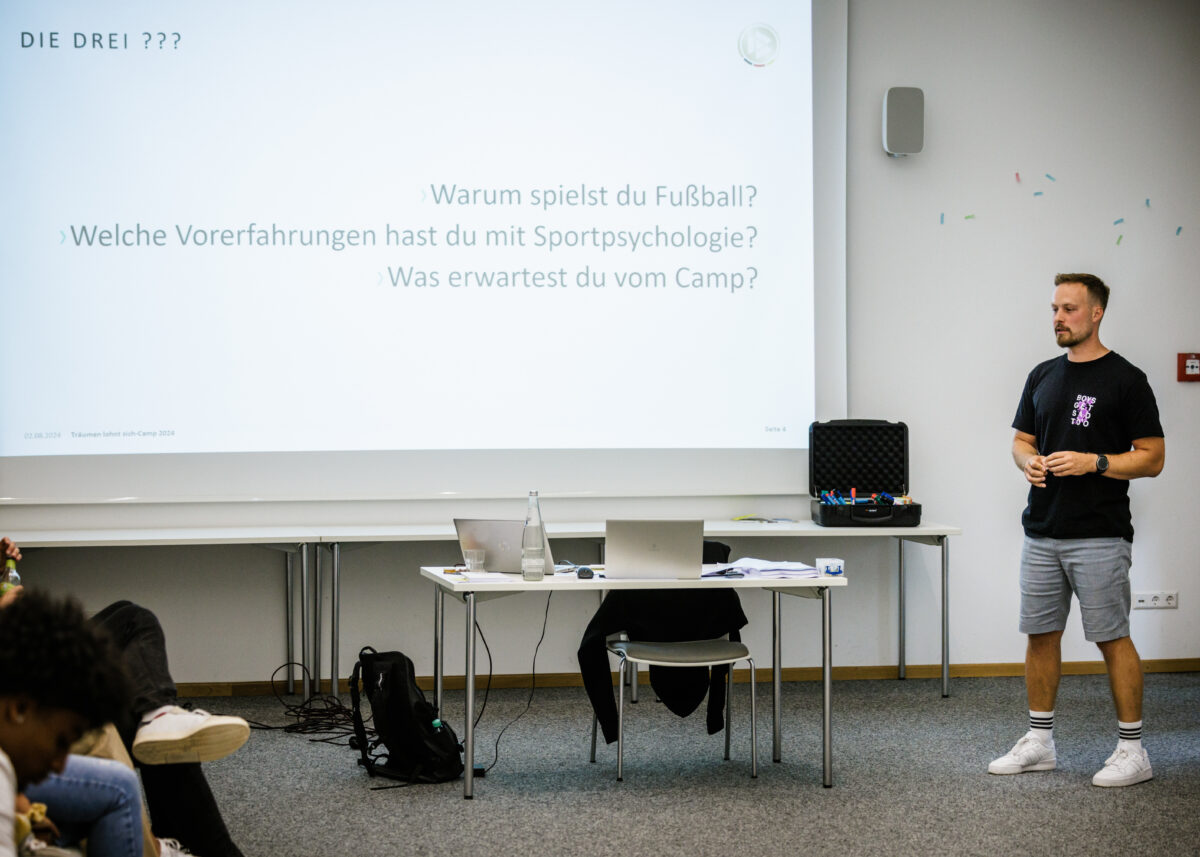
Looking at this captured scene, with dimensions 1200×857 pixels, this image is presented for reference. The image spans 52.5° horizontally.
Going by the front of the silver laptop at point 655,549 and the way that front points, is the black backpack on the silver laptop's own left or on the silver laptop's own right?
on the silver laptop's own left

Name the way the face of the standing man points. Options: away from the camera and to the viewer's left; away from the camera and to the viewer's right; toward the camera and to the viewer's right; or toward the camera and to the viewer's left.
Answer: toward the camera and to the viewer's left

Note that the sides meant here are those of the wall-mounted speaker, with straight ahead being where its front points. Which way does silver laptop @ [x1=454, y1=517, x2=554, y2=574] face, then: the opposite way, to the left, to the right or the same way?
the opposite way

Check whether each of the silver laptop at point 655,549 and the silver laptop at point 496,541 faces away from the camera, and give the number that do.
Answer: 2

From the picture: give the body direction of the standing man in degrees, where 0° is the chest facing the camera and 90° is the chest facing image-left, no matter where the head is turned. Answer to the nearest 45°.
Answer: approximately 45°

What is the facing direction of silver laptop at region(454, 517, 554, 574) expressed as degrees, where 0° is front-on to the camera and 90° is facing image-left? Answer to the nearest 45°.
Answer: approximately 180°

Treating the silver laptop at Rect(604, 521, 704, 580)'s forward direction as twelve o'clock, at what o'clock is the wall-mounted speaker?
The wall-mounted speaker is roughly at 1 o'clock from the silver laptop.

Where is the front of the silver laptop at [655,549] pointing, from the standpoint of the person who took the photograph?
facing away from the viewer

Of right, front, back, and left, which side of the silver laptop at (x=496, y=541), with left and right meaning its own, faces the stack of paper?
right

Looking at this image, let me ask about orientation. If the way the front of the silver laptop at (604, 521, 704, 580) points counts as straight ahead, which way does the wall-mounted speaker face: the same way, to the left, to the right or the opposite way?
the opposite way

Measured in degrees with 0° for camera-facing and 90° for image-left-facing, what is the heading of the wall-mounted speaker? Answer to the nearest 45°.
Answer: approximately 0°

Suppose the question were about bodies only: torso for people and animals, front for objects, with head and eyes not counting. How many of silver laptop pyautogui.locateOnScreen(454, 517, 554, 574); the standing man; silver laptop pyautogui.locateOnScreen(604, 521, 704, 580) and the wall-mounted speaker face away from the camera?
2

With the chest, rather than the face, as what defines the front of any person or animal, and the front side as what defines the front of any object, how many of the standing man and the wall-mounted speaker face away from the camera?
0
